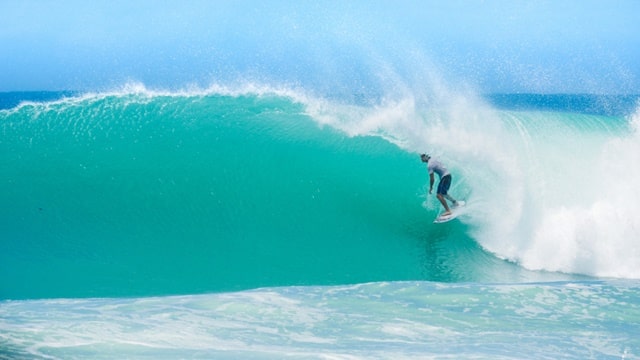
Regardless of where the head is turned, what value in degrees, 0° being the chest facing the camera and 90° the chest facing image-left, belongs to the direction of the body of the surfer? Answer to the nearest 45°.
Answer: approximately 90°
